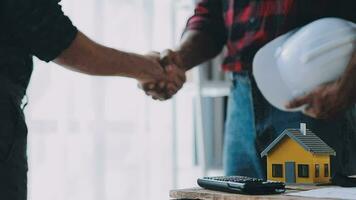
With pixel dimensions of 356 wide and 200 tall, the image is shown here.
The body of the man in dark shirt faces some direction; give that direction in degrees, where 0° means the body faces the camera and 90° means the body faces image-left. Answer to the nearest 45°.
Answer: approximately 270°

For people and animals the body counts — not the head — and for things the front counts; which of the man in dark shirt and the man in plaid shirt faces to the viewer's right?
the man in dark shirt

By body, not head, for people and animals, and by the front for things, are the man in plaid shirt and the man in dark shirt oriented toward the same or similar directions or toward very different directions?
very different directions

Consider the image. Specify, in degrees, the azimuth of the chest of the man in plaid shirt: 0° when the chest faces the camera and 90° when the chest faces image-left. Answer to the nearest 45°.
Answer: approximately 45°

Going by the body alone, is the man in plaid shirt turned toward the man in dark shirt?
yes

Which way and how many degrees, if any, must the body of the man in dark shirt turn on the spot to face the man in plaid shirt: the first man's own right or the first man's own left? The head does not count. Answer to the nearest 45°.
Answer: approximately 45° to the first man's own left

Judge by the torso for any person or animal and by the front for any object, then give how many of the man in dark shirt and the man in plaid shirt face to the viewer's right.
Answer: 1
